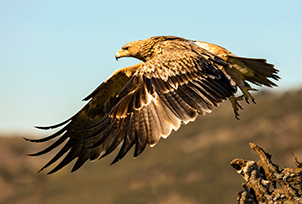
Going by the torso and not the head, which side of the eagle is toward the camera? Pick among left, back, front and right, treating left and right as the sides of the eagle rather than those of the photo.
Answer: left
